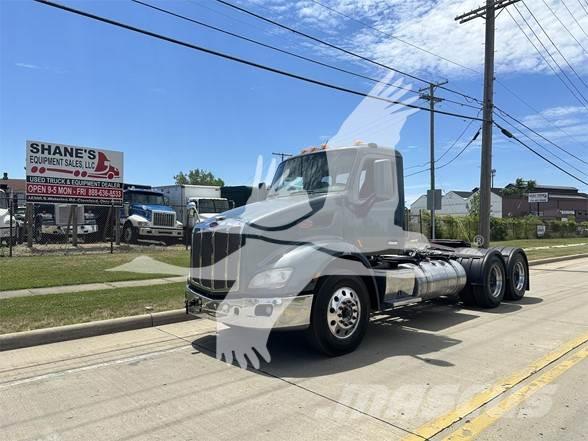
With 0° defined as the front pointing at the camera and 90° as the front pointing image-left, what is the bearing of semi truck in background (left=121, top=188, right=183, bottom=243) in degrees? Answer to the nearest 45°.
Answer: approximately 315°

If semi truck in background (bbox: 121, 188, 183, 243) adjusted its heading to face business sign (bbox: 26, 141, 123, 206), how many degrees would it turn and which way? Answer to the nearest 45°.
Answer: approximately 90° to its right

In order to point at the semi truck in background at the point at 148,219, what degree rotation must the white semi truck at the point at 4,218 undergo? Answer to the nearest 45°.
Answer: approximately 45° to its left

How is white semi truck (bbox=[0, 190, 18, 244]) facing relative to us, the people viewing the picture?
facing the viewer and to the right of the viewer

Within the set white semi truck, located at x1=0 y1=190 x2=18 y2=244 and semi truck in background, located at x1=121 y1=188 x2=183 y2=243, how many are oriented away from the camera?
0

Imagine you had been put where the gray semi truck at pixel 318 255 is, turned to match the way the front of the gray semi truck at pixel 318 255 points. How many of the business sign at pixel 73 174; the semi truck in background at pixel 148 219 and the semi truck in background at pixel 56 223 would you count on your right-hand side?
3

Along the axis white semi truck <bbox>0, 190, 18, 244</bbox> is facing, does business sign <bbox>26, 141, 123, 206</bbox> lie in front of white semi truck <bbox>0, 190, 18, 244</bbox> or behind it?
in front

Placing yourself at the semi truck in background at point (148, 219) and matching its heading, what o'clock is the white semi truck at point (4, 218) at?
The white semi truck is roughly at 4 o'clock from the semi truck in background.

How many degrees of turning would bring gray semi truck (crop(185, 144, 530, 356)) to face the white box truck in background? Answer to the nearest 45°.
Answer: approximately 90° to its right
